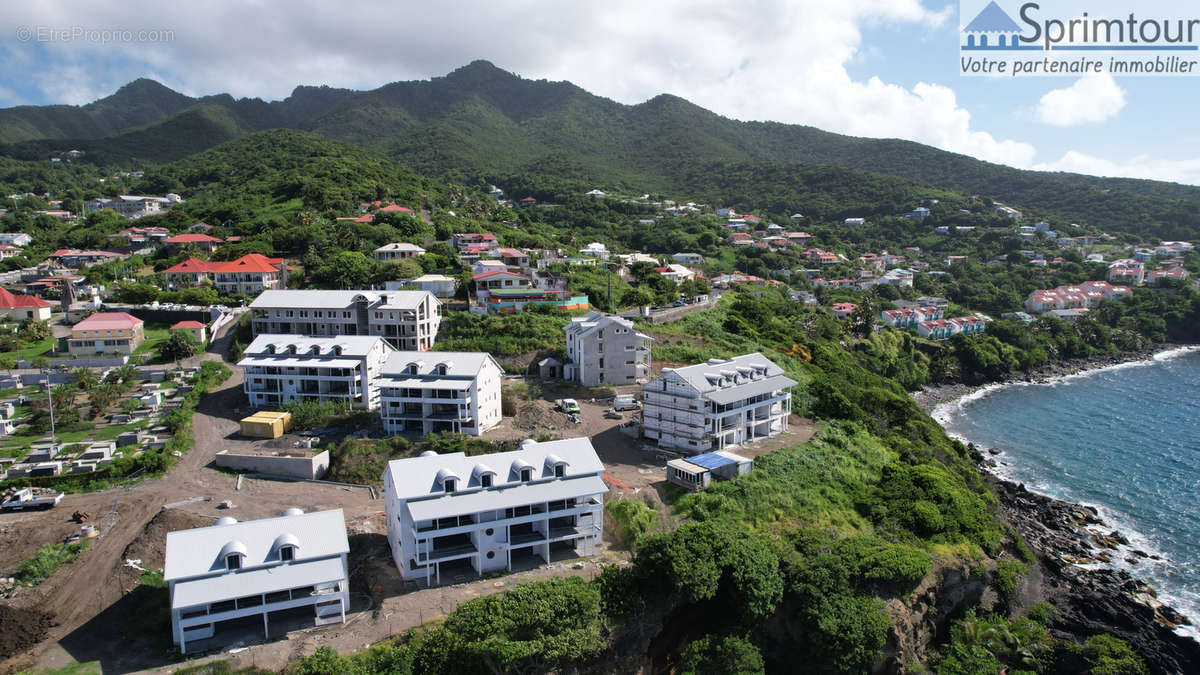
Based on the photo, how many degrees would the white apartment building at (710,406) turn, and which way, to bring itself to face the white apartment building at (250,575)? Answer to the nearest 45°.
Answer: approximately 90° to its right

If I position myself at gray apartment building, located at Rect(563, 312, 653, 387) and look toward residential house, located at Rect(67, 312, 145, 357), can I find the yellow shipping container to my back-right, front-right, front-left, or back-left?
front-left

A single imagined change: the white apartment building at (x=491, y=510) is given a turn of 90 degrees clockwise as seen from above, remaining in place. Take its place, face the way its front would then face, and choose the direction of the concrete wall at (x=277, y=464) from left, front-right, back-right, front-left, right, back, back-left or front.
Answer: front-right

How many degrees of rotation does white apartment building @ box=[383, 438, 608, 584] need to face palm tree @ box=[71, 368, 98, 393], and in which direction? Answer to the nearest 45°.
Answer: approximately 135° to its right

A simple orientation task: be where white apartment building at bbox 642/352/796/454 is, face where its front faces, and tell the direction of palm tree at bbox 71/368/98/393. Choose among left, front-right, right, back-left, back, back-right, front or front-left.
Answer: back-right

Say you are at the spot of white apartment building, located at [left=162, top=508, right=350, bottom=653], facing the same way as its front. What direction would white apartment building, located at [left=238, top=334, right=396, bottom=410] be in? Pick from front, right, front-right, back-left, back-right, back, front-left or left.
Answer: back

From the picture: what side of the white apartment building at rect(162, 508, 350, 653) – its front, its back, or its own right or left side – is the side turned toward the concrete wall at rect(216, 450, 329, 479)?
back

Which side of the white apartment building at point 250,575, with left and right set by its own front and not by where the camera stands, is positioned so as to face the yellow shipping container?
back

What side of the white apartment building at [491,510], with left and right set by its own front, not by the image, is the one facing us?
front

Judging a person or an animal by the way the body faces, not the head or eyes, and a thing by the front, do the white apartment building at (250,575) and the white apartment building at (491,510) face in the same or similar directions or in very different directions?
same or similar directions

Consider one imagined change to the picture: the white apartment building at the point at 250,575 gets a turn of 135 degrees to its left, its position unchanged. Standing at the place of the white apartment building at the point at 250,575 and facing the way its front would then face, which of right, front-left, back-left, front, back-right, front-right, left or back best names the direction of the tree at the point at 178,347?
front-left

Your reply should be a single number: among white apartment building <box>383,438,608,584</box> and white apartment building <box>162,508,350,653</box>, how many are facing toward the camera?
2

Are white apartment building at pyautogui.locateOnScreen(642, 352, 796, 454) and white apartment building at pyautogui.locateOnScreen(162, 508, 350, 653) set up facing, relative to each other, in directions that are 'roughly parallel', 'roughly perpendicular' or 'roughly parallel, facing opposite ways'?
roughly parallel

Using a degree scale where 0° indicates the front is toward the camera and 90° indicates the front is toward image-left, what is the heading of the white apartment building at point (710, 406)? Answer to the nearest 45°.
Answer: approximately 315°

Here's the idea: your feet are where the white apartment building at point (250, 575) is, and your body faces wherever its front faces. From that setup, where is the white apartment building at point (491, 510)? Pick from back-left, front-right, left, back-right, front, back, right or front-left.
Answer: left

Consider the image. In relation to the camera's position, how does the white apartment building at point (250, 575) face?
facing the viewer
